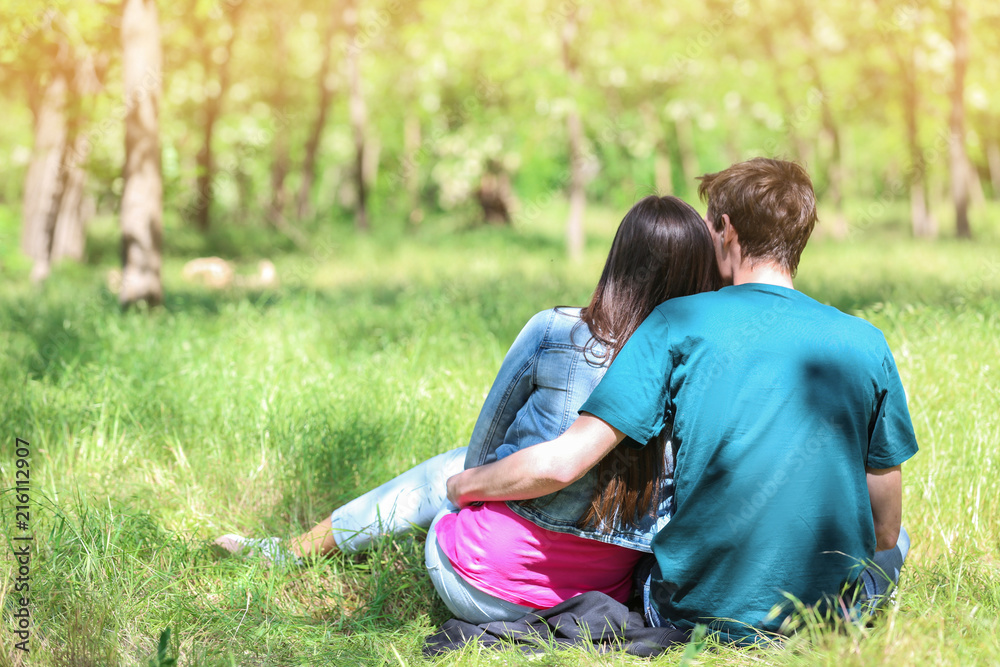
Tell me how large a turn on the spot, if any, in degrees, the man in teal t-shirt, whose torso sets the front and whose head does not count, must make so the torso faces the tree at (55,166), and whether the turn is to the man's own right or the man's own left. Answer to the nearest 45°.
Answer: approximately 45° to the man's own left

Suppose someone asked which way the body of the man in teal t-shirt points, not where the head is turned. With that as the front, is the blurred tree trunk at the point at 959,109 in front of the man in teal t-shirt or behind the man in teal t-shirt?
in front

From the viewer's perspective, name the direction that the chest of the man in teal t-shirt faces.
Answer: away from the camera

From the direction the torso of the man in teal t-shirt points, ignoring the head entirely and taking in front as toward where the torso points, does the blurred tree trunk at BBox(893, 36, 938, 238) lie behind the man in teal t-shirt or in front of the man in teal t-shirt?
in front

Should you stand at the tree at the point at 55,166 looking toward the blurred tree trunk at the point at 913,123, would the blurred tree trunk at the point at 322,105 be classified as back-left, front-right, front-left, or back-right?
front-left

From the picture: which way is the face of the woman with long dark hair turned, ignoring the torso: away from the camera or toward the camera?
away from the camera

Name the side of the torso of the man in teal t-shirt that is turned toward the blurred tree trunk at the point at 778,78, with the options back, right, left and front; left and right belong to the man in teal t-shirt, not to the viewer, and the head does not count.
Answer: front

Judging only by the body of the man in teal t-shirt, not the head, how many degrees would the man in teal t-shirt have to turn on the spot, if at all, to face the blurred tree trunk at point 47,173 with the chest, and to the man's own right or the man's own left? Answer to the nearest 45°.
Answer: approximately 45° to the man's own left

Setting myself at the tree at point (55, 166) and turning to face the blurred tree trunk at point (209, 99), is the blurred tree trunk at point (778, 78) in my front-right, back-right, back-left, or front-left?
front-right

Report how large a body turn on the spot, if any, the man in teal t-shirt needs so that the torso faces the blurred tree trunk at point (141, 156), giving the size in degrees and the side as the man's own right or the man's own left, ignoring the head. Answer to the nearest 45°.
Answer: approximately 45° to the man's own left

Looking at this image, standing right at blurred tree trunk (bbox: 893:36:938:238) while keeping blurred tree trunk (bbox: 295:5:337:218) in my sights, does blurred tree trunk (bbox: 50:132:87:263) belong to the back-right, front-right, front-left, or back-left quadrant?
front-left

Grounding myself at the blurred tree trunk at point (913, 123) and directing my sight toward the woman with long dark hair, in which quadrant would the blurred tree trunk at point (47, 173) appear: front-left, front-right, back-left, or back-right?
front-right

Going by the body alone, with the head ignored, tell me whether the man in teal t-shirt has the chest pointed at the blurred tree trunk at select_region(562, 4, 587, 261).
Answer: yes

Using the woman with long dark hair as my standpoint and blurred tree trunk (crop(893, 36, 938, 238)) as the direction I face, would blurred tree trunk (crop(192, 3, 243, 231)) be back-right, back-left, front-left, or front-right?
front-left

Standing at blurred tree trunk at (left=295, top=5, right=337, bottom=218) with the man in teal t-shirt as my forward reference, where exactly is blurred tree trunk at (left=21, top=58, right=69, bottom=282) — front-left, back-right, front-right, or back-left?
front-right
